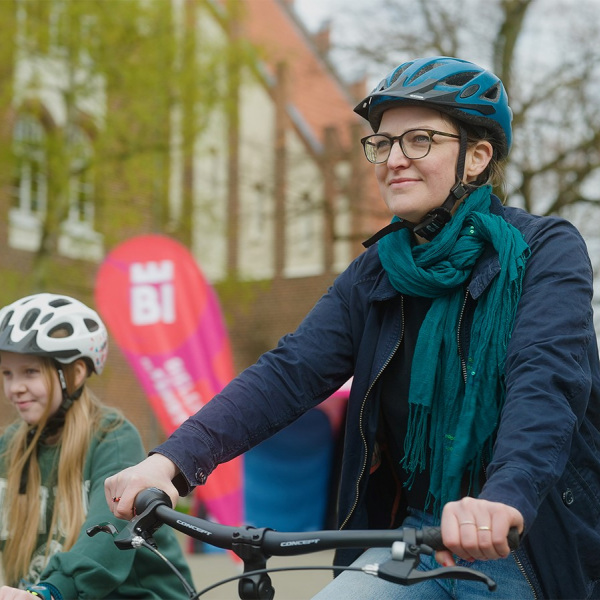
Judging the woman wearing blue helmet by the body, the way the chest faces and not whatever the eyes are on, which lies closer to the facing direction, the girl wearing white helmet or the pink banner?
the girl wearing white helmet

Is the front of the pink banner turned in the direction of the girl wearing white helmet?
yes

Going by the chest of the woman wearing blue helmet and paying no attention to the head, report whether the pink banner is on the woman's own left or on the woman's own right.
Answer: on the woman's own right

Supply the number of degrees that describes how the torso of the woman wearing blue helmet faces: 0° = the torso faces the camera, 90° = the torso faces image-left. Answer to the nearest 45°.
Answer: approximately 45°

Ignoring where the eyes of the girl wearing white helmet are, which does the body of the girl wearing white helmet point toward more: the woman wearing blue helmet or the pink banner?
the woman wearing blue helmet

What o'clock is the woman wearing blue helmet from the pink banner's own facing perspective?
The woman wearing blue helmet is roughly at 12 o'clock from the pink banner.

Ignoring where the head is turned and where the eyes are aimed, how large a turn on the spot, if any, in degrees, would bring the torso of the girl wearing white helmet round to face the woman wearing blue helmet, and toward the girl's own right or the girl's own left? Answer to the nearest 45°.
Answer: approximately 90° to the girl's own left
